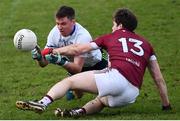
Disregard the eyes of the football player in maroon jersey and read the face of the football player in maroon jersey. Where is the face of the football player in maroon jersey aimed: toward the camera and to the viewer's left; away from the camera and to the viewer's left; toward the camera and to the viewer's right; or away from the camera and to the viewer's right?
away from the camera and to the viewer's left

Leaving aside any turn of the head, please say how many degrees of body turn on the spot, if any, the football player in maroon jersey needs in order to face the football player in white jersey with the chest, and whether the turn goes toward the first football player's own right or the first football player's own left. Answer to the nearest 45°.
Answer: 0° — they already face them

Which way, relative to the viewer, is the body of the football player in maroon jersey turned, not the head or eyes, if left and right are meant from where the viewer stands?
facing away from the viewer and to the left of the viewer
